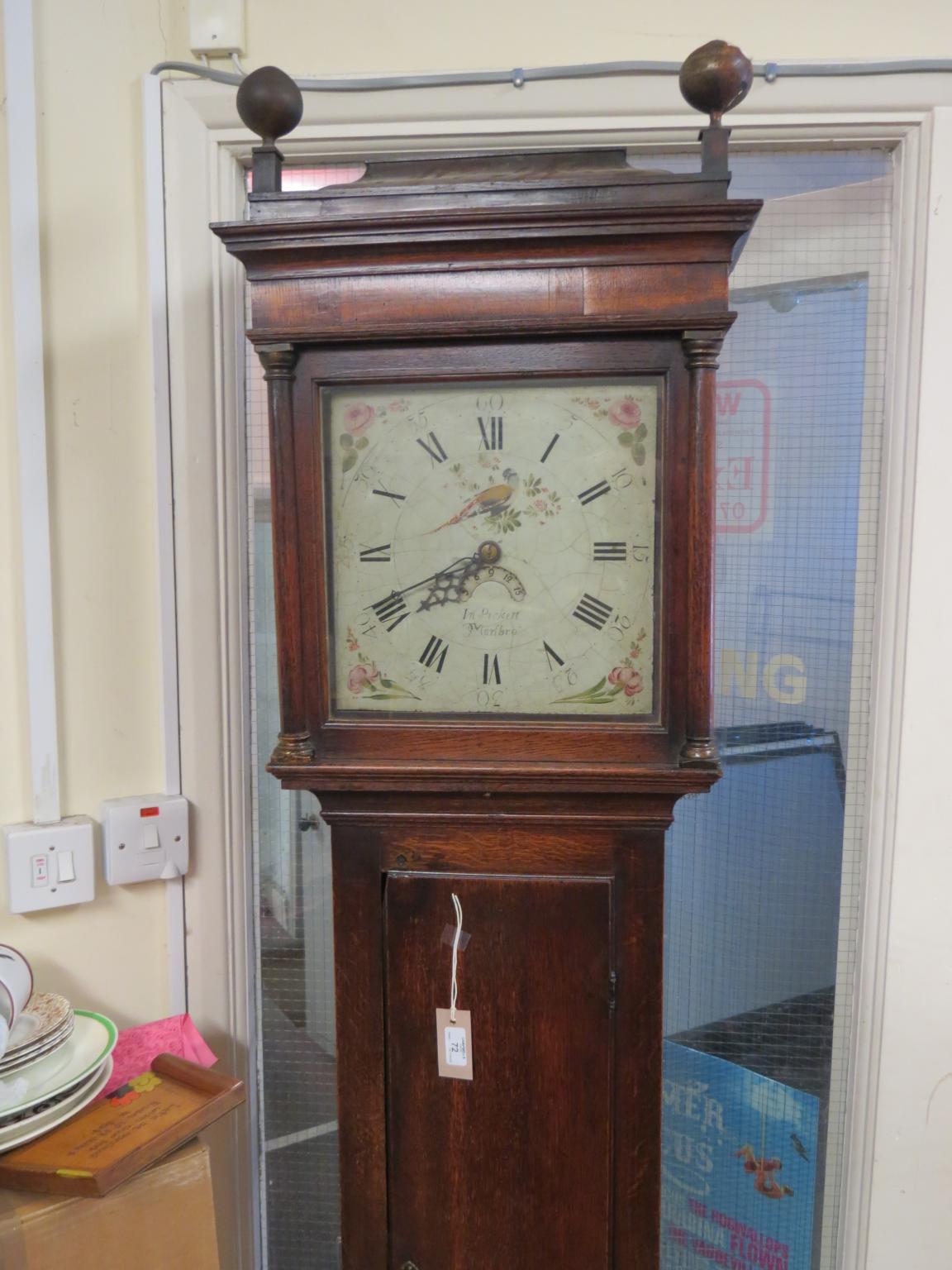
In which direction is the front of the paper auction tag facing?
toward the camera

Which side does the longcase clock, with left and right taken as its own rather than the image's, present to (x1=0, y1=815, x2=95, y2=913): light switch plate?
right

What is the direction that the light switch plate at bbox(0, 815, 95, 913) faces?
toward the camera

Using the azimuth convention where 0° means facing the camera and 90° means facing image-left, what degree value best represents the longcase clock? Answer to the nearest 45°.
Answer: approximately 0°

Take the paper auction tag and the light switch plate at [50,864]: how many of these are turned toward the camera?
2

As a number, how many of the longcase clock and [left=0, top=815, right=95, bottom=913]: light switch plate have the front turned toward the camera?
2

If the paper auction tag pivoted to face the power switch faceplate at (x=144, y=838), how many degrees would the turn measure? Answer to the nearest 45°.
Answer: approximately 135° to its right
